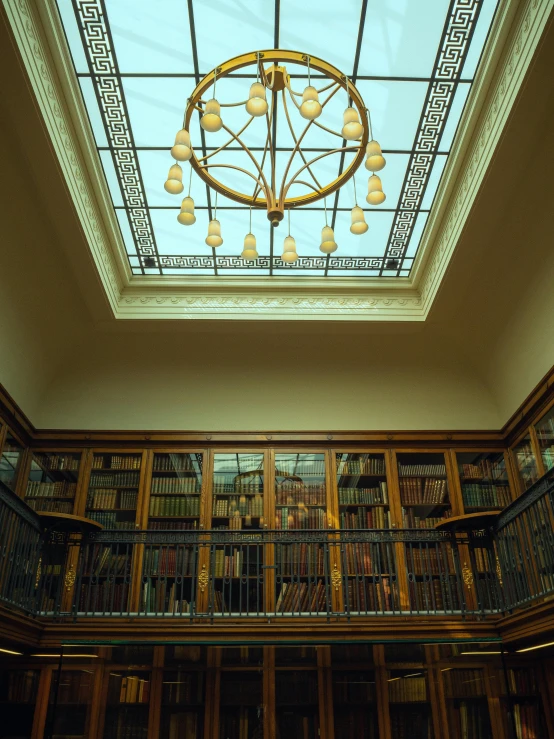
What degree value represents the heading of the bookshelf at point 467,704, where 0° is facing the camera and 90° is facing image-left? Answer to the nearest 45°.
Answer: approximately 0°

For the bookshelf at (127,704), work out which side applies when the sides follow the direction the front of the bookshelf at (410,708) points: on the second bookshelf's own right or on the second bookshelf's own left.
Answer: on the second bookshelf's own right

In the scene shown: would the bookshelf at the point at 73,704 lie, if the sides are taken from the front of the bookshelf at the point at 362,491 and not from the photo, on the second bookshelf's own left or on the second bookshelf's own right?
on the second bookshelf's own right

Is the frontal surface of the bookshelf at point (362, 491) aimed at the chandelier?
yes

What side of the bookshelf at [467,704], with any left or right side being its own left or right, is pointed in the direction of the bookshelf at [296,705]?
right

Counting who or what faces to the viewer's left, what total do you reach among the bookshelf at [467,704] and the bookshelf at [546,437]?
1

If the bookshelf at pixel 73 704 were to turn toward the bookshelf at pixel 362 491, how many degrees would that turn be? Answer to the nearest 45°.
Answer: approximately 90° to its left

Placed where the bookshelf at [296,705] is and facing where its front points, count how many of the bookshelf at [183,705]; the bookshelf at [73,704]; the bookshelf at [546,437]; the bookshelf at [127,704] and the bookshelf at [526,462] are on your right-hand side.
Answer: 3

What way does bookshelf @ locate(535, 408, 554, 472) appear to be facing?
to the viewer's left

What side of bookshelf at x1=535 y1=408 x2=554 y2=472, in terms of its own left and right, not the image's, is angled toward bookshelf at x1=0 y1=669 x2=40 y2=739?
front
